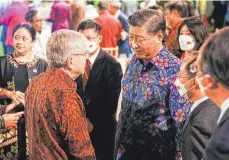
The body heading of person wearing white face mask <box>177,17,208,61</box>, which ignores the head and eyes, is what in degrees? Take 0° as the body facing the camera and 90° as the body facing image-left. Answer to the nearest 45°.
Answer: approximately 45°

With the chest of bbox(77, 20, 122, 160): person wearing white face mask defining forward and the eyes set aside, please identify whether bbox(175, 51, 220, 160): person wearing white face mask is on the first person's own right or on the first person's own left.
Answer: on the first person's own left

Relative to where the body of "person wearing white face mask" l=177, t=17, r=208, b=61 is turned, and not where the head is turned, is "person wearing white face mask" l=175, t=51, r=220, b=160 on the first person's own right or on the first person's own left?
on the first person's own left

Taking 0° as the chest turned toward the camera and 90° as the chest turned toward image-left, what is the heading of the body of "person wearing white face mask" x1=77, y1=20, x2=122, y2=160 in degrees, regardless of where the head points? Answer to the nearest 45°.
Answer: approximately 45°

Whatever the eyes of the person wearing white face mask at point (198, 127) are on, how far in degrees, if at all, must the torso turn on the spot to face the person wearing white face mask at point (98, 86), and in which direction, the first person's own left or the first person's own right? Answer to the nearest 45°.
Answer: approximately 45° to the first person's own right

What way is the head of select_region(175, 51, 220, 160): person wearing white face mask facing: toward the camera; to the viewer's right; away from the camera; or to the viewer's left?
to the viewer's left

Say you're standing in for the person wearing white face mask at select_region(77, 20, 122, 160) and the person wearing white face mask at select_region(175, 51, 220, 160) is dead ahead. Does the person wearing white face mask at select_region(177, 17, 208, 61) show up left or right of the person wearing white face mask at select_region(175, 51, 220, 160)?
left

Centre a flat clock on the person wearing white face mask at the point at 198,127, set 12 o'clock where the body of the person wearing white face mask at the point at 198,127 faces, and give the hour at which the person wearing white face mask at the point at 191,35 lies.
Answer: the person wearing white face mask at the point at 191,35 is roughly at 3 o'clock from the person wearing white face mask at the point at 198,127.

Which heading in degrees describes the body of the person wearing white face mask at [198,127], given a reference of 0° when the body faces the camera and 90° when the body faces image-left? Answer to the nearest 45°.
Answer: approximately 90°
